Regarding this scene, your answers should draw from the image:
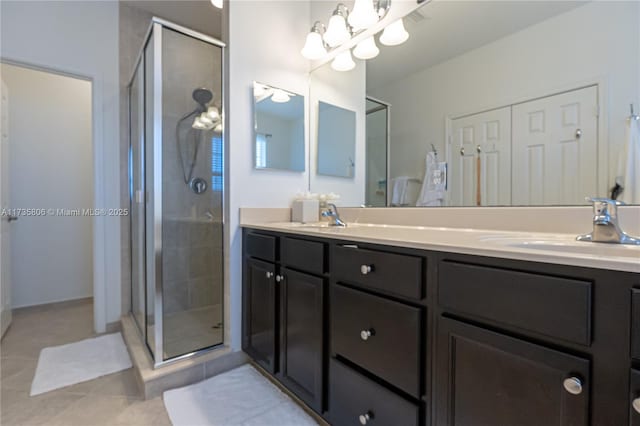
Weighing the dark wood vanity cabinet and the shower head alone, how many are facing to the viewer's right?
0

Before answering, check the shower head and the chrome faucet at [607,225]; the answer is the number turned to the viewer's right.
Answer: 0

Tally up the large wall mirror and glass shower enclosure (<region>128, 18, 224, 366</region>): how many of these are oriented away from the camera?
0

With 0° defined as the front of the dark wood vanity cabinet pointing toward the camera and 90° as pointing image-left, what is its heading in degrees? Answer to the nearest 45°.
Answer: approximately 45°

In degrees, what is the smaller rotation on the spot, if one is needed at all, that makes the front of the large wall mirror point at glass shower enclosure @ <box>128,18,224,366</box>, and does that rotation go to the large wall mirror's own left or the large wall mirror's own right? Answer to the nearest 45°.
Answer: approximately 45° to the large wall mirror's own right

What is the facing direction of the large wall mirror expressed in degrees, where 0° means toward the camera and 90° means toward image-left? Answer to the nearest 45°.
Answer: approximately 45°

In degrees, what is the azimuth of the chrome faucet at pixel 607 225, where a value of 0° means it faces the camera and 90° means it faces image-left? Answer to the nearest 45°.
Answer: approximately 45°

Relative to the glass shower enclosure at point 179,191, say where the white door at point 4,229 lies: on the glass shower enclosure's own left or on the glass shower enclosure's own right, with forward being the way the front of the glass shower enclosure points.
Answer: on the glass shower enclosure's own right
